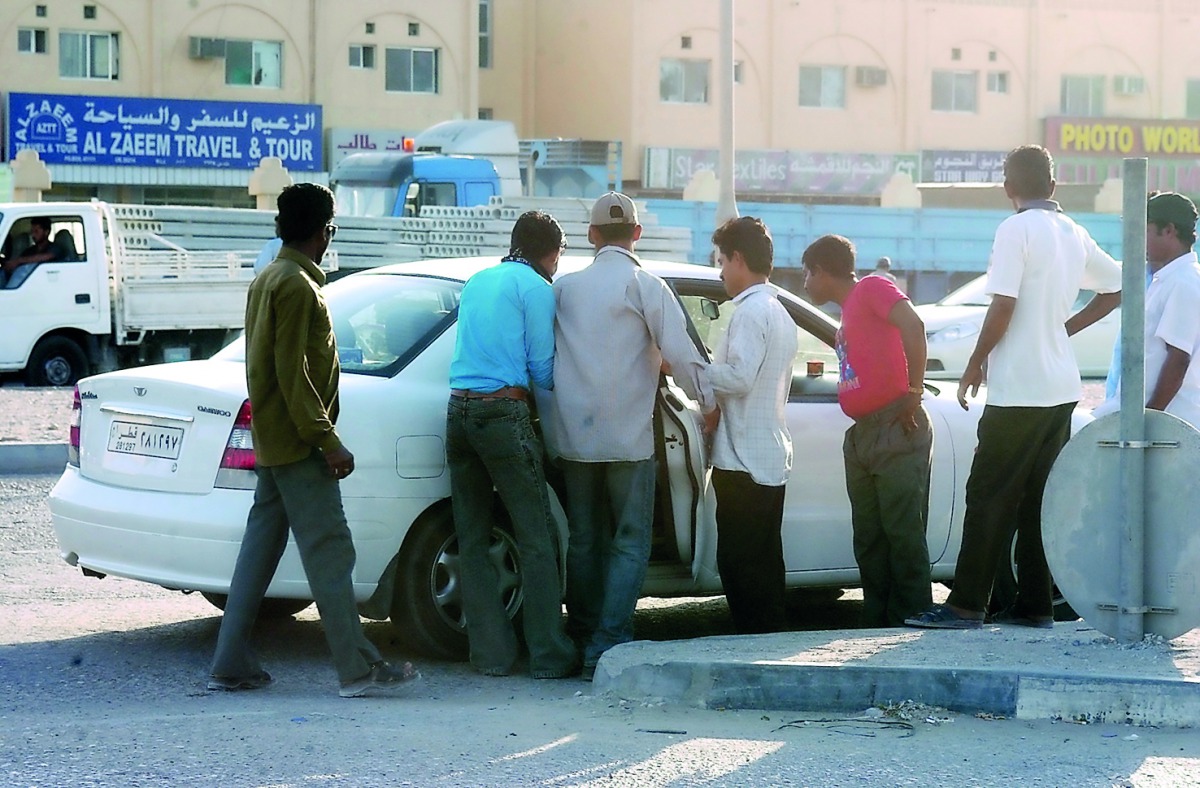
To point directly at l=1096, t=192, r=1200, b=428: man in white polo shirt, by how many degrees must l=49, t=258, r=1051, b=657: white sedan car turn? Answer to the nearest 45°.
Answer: approximately 45° to its right

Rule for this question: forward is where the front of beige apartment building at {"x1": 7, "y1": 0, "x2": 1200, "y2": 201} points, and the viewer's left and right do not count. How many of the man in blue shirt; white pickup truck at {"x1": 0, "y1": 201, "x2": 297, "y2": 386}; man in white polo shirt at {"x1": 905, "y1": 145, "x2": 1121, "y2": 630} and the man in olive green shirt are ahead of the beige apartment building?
4

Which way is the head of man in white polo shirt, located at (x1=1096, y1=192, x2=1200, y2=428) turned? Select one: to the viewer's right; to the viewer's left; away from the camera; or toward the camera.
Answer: to the viewer's left

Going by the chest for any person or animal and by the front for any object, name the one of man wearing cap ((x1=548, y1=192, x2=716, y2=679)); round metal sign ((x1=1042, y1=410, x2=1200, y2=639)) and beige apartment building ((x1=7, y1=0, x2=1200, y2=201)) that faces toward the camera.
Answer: the beige apartment building

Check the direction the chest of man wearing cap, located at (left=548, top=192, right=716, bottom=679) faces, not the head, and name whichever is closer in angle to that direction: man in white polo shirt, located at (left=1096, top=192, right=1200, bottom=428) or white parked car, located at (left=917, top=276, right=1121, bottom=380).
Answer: the white parked car

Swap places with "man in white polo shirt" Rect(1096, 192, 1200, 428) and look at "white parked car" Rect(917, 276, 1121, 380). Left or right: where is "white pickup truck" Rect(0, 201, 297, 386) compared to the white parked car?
left

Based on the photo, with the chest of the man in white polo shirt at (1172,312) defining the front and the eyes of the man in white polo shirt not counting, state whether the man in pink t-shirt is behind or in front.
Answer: in front

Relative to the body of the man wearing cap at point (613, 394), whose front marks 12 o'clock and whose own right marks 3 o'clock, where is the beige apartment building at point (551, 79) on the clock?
The beige apartment building is roughly at 12 o'clock from the man wearing cap.

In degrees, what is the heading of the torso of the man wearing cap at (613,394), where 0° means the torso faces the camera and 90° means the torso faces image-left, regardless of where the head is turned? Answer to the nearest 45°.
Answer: approximately 180°

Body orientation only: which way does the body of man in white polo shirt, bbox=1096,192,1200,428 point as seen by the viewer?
to the viewer's left

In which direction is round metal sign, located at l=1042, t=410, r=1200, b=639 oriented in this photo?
away from the camera

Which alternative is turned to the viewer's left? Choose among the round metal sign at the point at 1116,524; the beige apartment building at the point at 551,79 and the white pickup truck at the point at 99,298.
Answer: the white pickup truck

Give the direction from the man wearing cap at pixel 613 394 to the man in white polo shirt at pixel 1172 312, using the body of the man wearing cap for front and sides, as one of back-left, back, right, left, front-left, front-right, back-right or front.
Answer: right

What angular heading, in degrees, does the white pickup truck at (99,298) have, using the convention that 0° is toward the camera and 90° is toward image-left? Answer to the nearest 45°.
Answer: approximately 90°

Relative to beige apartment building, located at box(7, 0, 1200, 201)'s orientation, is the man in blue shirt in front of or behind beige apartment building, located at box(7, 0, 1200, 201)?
in front

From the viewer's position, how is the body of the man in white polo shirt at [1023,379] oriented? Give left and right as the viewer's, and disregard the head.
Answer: facing away from the viewer and to the left of the viewer

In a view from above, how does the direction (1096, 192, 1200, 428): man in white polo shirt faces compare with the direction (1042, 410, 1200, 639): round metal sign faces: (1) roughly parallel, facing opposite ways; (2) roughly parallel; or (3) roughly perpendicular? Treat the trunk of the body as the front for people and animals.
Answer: roughly perpendicular

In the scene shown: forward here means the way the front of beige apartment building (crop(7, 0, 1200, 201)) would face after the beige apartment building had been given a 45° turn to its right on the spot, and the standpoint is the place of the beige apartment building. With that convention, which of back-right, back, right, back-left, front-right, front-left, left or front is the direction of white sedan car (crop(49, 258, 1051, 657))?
front-left
